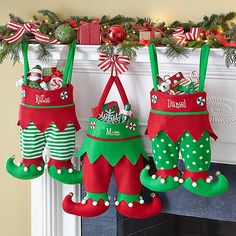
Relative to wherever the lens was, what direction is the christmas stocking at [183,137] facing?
facing the viewer

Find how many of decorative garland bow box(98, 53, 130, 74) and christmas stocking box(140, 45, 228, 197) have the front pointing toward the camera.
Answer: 2

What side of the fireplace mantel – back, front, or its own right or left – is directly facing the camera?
front

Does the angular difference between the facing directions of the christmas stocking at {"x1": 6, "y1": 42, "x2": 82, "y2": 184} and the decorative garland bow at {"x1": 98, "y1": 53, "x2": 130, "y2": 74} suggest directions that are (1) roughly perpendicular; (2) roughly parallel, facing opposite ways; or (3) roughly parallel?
roughly parallel

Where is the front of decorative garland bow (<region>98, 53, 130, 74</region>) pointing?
toward the camera

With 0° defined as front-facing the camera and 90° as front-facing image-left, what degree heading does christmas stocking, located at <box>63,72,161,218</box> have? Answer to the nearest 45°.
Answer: approximately 0°

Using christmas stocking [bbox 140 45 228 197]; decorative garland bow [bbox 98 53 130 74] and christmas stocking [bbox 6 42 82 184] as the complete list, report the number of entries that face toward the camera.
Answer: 3

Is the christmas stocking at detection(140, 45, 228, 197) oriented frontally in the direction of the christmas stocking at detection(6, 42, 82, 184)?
no
